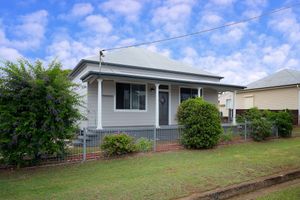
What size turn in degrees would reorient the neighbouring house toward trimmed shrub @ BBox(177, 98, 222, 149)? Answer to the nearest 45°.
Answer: approximately 45° to its right

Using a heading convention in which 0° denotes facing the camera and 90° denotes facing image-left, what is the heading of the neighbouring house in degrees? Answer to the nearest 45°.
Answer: approximately 315°

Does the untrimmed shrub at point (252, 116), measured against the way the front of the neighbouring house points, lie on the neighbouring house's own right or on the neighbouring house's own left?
on the neighbouring house's own right

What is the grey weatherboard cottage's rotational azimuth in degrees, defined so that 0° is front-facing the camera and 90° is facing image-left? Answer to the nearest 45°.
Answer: approximately 315°

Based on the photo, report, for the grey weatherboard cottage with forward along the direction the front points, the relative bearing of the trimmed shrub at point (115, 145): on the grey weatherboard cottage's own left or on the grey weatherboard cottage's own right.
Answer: on the grey weatherboard cottage's own right

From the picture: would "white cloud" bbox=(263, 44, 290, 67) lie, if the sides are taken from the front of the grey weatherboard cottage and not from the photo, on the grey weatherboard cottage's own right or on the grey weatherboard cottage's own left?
on the grey weatherboard cottage's own left

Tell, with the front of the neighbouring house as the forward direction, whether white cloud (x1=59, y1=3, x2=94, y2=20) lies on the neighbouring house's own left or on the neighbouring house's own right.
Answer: on the neighbouring house's own right

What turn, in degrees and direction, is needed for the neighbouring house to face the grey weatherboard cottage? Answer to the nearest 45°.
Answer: approximately 90° to its right
